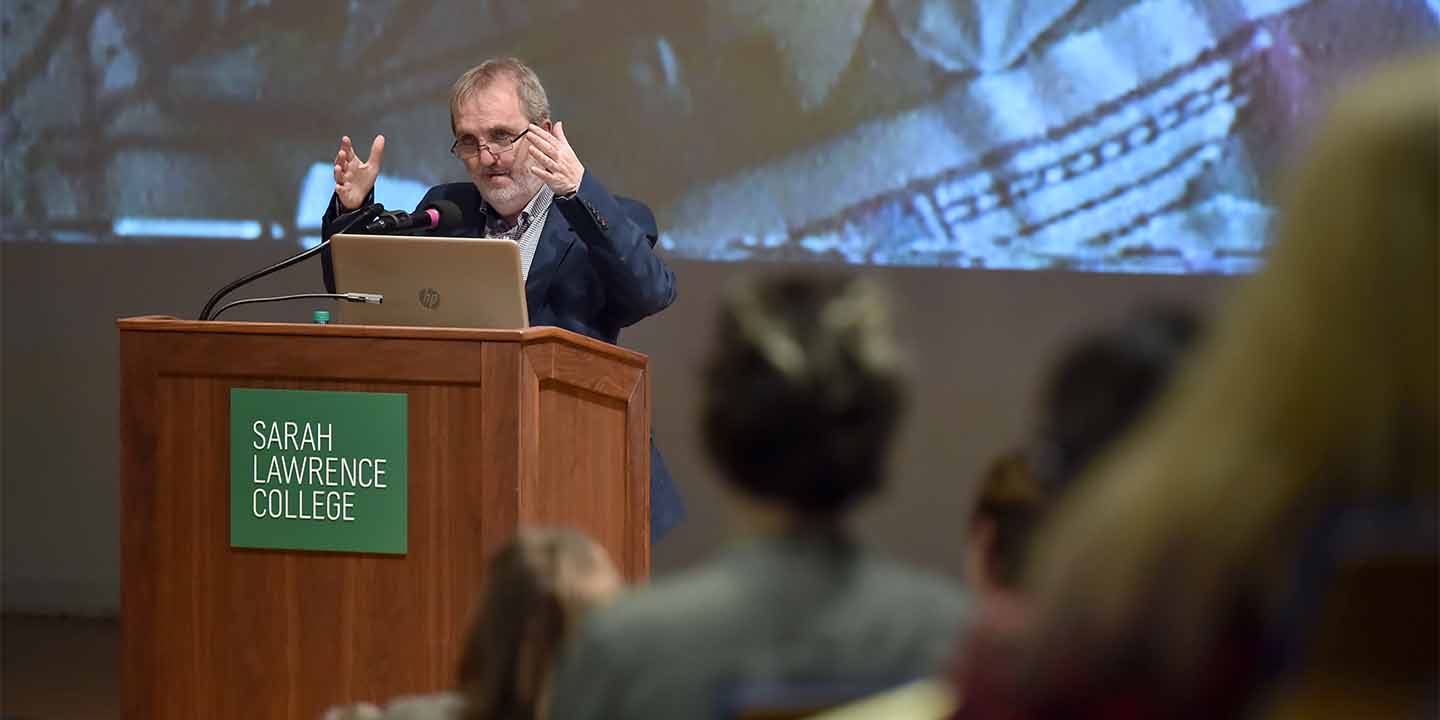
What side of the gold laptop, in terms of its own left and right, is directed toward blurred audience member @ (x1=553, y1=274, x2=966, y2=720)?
back

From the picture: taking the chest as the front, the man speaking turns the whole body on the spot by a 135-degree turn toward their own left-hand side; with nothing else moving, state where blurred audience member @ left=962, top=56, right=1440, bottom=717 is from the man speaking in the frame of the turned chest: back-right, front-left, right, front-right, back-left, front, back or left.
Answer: right

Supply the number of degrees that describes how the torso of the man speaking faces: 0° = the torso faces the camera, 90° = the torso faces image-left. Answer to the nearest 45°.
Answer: approximately 45°

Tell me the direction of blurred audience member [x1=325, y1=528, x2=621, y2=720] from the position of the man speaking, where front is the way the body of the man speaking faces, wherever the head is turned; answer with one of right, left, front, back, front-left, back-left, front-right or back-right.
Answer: front-left

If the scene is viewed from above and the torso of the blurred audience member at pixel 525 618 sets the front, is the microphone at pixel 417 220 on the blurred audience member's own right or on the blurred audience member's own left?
on the blurred audience member's own left

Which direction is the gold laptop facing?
away from the camera

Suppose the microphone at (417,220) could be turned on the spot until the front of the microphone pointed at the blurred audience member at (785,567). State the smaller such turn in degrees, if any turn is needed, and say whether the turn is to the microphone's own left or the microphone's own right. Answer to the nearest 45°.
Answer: approximately 90° to the microphone's own right

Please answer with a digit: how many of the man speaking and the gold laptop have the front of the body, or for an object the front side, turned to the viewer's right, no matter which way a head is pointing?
0

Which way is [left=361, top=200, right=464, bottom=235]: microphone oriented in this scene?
to the viewer's right

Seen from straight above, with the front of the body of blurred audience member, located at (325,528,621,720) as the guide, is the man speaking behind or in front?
in front

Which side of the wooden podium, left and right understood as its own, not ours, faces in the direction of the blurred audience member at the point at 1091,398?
front

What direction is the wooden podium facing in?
toward the camera

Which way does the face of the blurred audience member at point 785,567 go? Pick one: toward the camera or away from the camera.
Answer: away from the camera

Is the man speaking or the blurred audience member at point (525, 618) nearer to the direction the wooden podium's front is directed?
the blurred audience member
